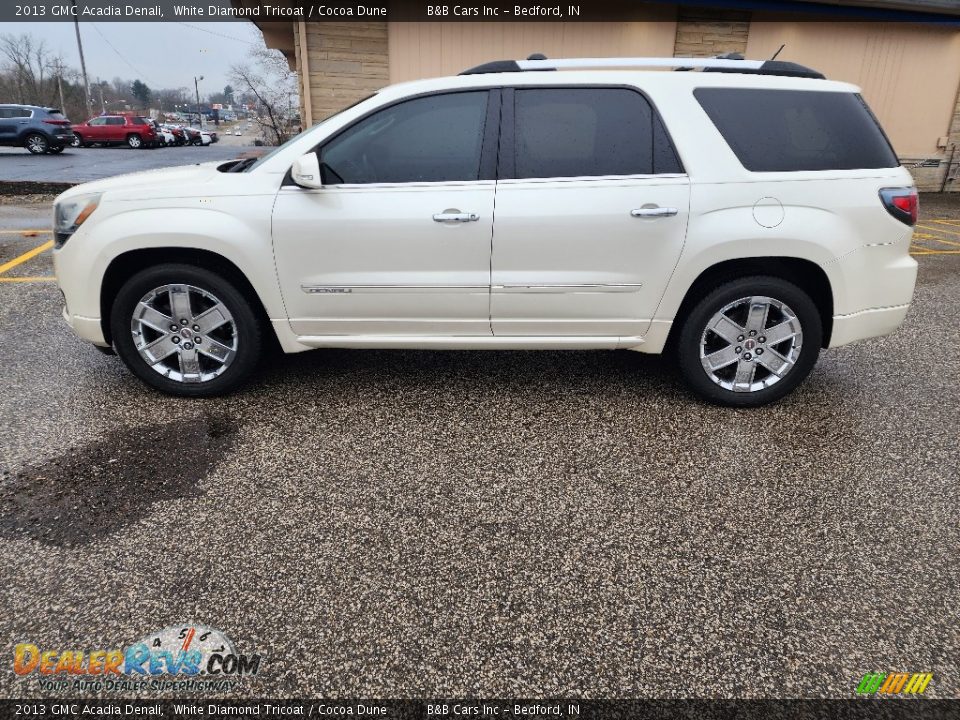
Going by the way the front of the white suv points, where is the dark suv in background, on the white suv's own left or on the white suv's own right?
on the white suv's own right

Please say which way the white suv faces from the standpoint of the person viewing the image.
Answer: facing to the left of the viewer
